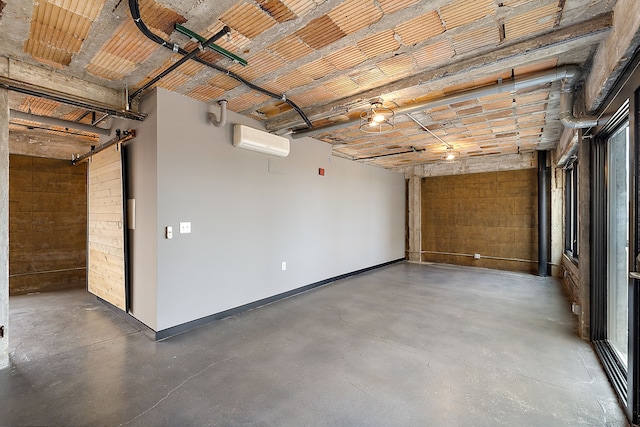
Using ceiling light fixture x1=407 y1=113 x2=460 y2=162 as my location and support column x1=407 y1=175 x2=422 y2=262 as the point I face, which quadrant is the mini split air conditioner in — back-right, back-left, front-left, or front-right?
back-left

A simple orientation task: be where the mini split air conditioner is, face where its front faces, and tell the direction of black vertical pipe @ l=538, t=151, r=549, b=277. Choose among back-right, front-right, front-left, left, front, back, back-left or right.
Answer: front-left

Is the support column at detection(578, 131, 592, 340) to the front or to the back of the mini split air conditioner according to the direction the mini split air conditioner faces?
to the front

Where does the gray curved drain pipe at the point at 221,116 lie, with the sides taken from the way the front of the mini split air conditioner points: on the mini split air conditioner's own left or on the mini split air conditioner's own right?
on the mini split air conditioner's own right

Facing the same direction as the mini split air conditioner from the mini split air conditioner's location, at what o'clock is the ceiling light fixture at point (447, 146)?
The ceiling light fixture is roughly at 10 o'clock from the mini split air conditioner.

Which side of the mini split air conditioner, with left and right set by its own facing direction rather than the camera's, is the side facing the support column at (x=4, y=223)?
right

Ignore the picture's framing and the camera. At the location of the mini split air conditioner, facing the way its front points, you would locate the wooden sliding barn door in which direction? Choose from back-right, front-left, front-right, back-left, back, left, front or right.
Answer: back-right

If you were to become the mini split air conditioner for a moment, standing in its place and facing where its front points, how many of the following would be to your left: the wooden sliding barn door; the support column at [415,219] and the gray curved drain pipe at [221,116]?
1

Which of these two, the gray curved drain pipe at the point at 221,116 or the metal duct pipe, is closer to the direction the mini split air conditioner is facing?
the metal duct pipe

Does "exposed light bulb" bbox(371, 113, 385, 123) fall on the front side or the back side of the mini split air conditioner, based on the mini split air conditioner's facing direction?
on the front side

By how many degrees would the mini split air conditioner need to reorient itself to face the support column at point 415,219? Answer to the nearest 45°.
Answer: approximately 90° to its left
